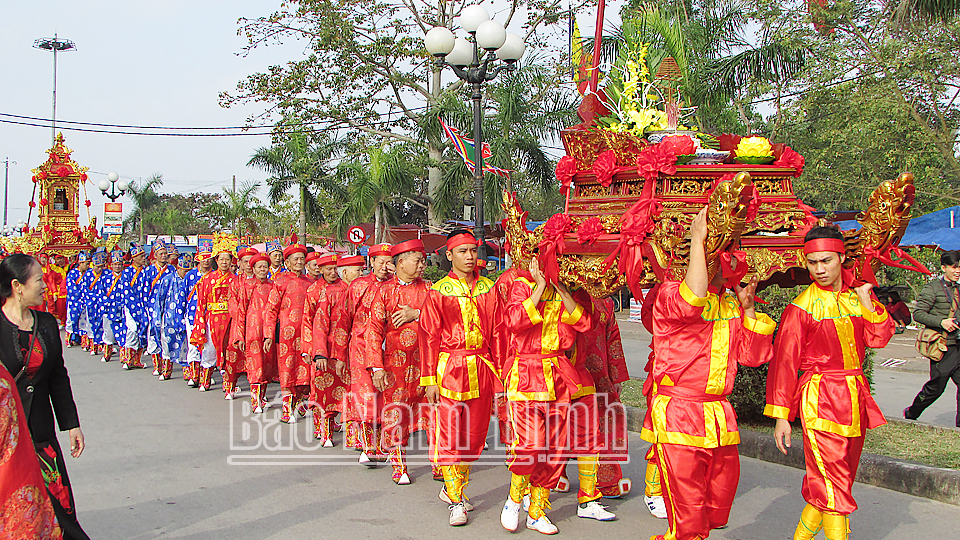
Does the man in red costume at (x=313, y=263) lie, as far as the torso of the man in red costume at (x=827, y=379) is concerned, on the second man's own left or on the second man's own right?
on the second man's own right

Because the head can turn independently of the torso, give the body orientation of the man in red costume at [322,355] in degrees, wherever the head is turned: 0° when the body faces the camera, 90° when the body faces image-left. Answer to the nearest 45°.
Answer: approximately 315°

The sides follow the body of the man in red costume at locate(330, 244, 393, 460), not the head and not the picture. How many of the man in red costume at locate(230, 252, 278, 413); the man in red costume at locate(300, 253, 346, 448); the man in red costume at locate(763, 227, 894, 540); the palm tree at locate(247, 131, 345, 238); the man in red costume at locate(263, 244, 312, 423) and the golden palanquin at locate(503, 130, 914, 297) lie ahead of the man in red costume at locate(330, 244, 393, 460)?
2

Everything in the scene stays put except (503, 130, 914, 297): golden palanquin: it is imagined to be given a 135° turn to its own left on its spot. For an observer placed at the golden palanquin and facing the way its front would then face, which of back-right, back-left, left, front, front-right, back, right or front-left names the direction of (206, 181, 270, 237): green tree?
front-left

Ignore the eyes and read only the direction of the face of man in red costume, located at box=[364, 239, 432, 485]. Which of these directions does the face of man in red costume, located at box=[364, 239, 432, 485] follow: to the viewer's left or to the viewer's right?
to the viewer's right

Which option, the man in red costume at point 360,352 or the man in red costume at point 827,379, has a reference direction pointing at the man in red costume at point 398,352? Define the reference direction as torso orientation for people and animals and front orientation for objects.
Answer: the man in red costume at point 360,352

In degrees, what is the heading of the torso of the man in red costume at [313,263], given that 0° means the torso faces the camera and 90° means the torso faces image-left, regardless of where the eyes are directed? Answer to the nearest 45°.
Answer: approximately 315°

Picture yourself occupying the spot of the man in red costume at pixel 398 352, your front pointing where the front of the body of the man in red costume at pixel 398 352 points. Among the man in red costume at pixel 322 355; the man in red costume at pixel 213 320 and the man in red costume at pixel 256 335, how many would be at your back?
3

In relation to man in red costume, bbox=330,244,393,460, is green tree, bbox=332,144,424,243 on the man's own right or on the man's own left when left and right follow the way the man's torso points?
on the man's own left

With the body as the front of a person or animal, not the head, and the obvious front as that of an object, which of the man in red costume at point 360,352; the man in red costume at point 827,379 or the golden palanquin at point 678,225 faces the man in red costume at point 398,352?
the man in red costume at point 360,352

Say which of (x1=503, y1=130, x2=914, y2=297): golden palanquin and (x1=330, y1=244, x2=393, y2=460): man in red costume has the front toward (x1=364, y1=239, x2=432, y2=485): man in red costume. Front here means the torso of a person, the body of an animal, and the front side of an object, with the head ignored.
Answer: (x1=330, y1=244, x2=393, y2=460): man in red costume

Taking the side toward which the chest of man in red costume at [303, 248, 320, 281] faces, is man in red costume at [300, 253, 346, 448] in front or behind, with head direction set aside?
in front

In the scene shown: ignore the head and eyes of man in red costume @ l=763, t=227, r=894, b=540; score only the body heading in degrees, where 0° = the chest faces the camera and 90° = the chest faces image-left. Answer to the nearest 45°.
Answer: approximately 0°

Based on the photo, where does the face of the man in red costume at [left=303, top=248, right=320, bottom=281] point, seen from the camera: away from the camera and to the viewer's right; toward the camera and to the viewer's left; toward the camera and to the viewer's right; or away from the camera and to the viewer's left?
toward the camera and to the viewer's right
